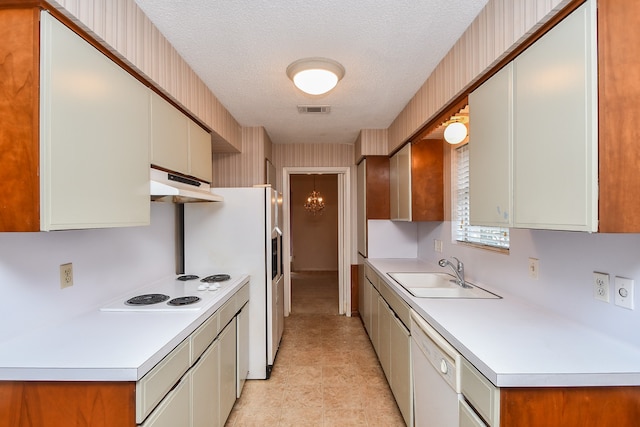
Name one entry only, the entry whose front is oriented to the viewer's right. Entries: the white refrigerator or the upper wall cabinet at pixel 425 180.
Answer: the white refrigerator

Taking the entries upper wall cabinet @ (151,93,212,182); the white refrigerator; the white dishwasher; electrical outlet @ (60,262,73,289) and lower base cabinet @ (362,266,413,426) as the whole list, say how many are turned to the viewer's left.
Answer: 2

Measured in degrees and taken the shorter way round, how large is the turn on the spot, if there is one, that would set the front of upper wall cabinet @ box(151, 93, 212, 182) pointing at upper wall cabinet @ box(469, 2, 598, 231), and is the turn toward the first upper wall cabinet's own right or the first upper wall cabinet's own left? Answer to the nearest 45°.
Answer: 0° — it already faces it

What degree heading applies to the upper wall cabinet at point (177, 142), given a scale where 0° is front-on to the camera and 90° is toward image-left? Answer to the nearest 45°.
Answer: approximately 315°

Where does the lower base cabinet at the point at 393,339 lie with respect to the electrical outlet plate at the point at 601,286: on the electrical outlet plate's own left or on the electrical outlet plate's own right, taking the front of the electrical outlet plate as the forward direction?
on the electrical outlet plate's own right

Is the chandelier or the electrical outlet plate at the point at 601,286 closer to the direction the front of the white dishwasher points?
the chandelier

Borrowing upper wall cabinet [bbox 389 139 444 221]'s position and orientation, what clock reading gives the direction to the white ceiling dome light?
The white ceiling dome light is roughly at 10 o'clock from the upper wall cabinet.

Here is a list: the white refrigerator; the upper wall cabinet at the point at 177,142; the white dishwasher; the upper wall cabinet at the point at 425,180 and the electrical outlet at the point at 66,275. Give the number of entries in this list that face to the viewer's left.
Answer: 2

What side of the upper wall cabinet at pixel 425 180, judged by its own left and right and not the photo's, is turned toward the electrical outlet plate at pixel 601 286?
left

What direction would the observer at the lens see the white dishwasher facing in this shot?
facing to the left of the viewer

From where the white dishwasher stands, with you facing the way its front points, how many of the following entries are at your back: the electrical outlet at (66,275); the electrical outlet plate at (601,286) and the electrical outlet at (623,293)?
2

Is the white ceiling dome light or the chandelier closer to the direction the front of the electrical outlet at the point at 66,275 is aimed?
the white ceiling dome light

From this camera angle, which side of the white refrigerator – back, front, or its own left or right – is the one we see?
right

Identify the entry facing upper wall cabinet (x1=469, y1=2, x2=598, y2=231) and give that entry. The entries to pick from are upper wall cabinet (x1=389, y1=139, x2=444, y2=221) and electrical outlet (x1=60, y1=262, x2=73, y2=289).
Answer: the electrical outlet

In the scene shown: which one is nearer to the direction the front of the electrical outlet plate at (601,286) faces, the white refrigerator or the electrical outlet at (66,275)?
the electrical outlet

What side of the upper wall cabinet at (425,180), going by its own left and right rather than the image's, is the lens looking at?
left

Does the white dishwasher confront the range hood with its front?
yes

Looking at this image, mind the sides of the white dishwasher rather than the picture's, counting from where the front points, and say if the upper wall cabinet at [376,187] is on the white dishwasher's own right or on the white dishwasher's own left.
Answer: on the white dishwasher's own right
